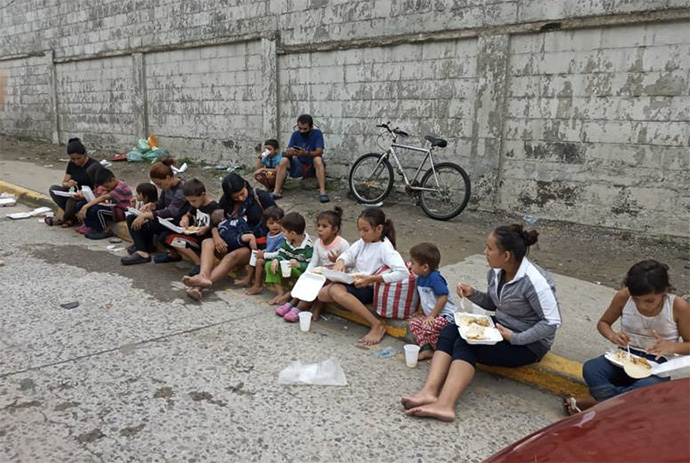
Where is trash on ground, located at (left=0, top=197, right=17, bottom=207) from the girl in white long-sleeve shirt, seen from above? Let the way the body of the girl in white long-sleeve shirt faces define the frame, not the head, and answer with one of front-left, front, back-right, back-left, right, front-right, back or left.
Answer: right

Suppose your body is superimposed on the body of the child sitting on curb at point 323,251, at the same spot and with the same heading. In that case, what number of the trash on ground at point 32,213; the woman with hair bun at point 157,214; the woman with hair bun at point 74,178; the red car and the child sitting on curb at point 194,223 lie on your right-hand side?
4

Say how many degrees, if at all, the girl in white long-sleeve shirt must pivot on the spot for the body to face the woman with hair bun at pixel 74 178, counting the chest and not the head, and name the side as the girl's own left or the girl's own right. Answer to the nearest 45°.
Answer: approximately 90° to the girl's own right

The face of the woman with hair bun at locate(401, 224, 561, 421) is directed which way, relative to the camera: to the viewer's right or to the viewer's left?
to the viewer's left

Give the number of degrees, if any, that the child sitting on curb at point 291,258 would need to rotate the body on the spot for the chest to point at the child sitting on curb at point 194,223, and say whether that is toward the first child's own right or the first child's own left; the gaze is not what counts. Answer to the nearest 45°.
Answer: approximately 90° to the first child's own right

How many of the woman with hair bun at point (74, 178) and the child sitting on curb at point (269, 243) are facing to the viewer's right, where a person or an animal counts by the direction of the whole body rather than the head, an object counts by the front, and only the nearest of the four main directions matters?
0

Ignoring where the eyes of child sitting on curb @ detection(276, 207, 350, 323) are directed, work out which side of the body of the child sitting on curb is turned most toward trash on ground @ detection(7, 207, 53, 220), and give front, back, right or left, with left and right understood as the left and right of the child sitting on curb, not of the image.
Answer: right

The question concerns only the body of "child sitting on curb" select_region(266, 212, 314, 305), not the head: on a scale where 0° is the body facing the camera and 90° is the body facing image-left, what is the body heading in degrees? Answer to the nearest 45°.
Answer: approximately 45°
